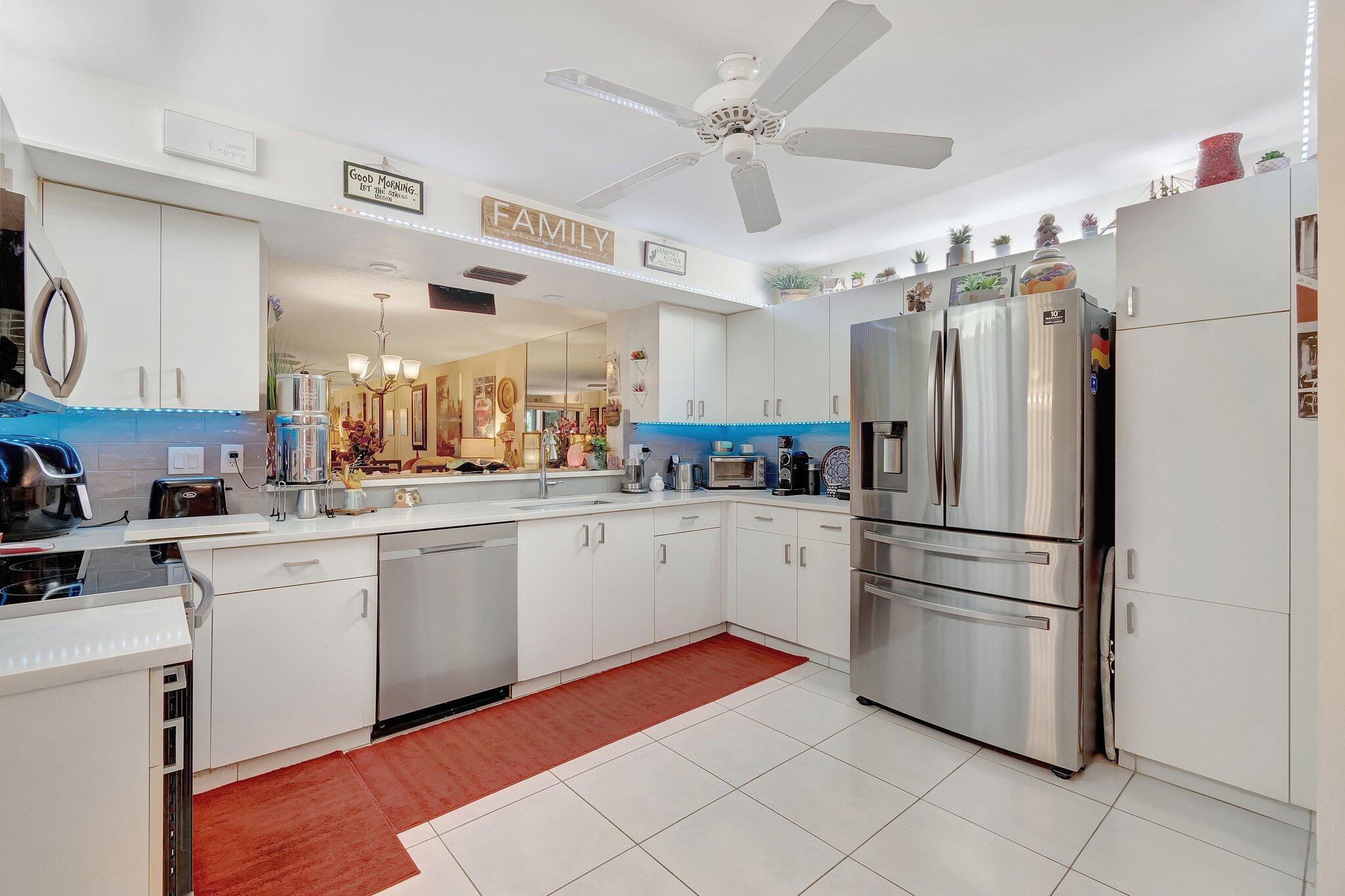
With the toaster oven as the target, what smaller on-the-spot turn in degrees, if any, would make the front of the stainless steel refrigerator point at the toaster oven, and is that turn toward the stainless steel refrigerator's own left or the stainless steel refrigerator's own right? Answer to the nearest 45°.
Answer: approximately 90° to the stainless steel refrigerator's own right

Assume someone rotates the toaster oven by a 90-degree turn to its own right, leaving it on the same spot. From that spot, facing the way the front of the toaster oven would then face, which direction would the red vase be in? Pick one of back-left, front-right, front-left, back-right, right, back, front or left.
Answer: back-left

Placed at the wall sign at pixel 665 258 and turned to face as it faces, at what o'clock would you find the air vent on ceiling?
The air vent on ceiling is roughly at 4 o'clock from the wall sign.

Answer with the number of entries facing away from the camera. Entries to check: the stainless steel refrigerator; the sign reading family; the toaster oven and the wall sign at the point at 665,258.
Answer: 0

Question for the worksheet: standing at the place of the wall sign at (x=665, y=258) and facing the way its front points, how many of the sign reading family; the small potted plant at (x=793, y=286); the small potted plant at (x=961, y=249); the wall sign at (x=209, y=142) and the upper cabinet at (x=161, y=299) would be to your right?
3

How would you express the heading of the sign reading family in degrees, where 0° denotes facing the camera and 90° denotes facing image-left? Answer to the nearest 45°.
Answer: approximately 315°

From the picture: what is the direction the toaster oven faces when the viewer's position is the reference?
facing the viewer

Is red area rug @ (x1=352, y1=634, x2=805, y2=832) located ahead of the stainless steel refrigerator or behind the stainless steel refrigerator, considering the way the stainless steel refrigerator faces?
ahead

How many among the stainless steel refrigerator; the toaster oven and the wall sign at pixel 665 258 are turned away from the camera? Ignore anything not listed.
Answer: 0

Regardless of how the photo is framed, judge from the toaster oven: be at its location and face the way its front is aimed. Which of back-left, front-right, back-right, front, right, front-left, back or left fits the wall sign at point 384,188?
front-right

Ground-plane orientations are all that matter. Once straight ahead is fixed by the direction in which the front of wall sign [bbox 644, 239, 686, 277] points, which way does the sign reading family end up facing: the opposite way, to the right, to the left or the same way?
the same way

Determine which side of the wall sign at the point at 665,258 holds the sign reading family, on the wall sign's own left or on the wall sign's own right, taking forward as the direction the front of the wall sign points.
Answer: on the wall sign's own right

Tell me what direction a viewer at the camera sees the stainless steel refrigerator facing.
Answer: facing the viewer and to the left of the viewer
